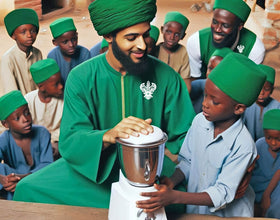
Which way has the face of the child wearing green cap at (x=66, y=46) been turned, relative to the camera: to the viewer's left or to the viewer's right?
to the viewer's right

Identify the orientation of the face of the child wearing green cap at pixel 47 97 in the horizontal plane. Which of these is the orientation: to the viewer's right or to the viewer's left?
to the viewer's right

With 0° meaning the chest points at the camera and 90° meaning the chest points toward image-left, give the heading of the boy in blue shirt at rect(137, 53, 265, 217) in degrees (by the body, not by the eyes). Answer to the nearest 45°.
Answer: approximately 45°

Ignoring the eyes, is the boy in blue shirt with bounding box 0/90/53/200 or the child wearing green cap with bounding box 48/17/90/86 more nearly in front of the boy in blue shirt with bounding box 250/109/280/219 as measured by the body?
the boy in blue shirt

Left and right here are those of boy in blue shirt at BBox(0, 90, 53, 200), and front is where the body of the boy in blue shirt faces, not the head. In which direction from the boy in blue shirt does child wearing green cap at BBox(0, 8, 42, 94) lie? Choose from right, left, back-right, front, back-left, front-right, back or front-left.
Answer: back-left

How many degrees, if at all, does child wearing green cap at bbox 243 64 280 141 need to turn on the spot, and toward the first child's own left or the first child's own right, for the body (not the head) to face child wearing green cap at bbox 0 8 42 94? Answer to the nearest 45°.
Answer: approximately 45° to the first child's own right
